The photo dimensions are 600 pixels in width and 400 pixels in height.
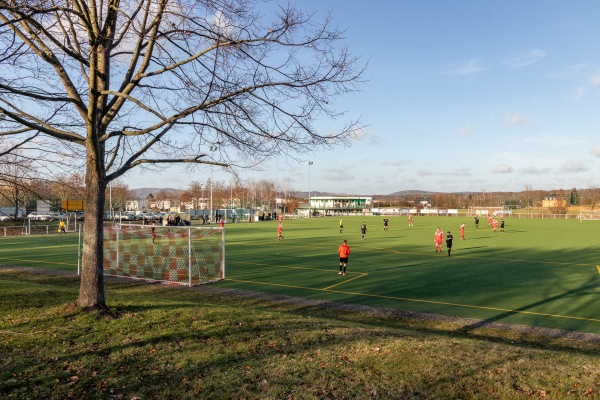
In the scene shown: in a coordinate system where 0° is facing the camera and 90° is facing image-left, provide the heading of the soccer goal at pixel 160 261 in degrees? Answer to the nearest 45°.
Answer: approximately 225°
